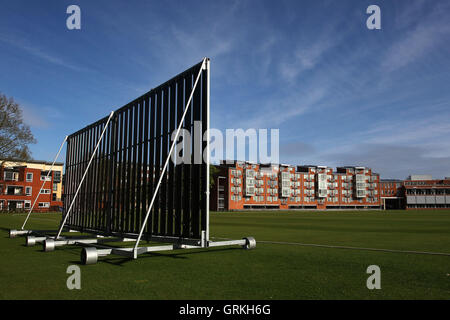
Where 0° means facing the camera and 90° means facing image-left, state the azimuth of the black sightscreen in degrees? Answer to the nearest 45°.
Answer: approximately 225°
